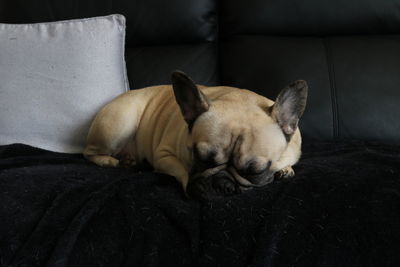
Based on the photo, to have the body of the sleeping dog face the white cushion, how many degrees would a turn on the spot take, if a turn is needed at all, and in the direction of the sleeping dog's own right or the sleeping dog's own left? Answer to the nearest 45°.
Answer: approximately 180°

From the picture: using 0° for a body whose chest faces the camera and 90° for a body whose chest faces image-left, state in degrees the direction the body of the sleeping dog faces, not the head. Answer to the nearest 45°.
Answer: approximately 315°
